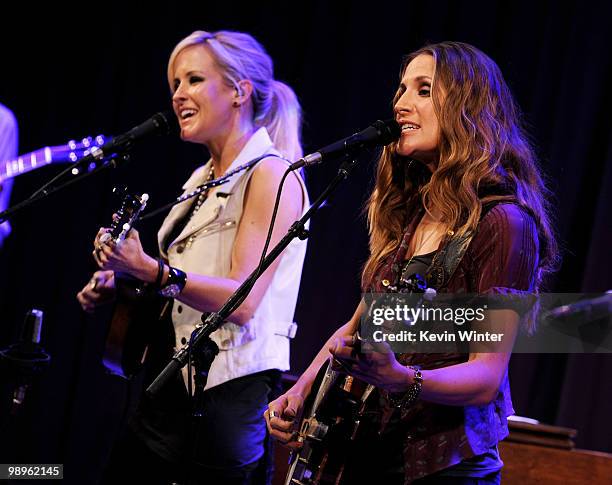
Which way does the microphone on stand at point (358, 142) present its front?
to the viewer's right

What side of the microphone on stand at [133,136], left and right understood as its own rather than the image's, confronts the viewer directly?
right

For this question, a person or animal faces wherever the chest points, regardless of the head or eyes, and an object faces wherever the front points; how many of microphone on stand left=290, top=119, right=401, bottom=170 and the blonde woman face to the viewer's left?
1

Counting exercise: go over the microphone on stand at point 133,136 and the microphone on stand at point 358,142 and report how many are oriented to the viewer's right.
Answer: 2

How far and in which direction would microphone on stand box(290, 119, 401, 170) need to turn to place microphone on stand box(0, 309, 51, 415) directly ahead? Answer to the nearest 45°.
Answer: approximately 135° to its left

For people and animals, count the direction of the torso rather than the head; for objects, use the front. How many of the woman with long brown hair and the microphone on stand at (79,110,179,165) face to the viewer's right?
1

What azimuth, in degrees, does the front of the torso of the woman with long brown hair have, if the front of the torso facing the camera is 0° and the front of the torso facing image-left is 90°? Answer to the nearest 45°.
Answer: approximately 45°

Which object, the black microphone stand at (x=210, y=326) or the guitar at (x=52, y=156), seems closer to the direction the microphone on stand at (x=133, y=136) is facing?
the black microphone stand

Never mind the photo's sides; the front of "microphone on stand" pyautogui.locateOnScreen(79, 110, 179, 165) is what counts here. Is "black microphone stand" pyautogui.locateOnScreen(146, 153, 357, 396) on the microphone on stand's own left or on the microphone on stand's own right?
on the microphone on stand's own right

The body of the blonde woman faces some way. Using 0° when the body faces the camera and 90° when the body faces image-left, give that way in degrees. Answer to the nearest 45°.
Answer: approximately 90°

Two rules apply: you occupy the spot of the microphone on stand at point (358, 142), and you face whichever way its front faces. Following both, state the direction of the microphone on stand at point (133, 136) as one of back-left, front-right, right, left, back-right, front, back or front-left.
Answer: back-left
